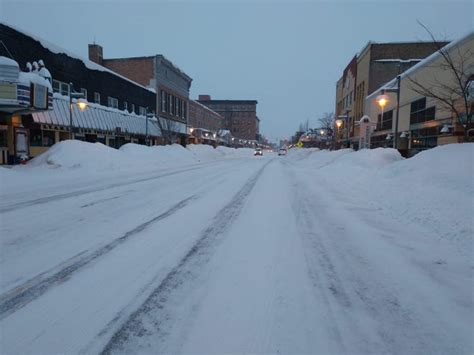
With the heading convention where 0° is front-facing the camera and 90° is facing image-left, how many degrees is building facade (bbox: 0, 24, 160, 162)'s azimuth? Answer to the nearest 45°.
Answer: approximately 315°

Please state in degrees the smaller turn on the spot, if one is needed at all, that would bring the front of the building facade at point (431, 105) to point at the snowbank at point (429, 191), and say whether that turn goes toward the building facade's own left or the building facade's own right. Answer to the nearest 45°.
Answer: approximately 45° to the building facade's own left

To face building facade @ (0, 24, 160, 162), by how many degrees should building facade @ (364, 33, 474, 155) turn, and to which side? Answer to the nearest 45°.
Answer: approximately 45° to its right

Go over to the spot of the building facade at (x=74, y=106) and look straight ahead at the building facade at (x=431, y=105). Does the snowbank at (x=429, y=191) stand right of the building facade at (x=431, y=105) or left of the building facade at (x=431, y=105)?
right

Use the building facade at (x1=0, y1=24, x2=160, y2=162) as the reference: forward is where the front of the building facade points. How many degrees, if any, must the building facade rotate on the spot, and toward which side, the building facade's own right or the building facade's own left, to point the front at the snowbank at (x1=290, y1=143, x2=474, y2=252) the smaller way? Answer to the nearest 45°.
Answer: approximately 45° to the building facade's own right
